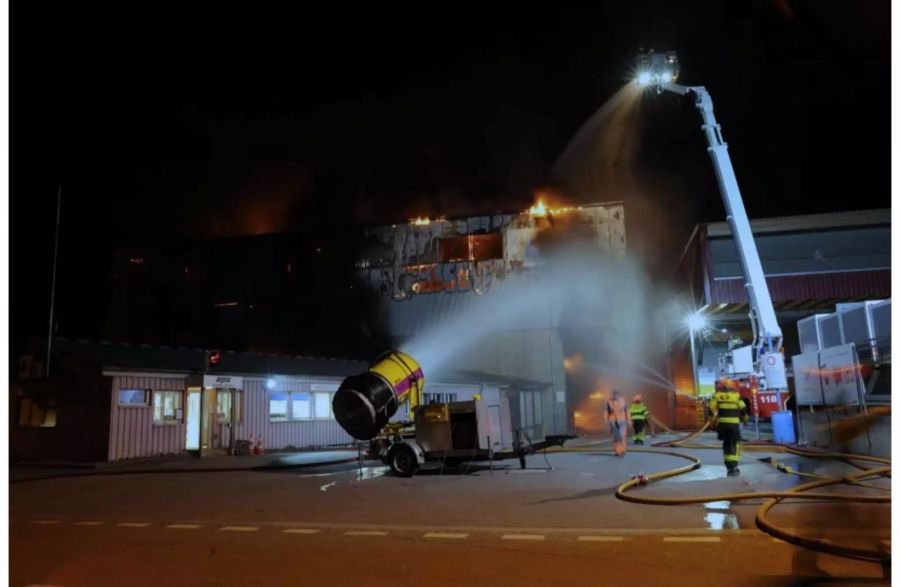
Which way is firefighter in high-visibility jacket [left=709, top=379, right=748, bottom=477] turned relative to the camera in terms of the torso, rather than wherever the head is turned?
away from the camera

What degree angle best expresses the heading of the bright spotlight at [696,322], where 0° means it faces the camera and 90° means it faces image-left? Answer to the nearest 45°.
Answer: approximately 0°

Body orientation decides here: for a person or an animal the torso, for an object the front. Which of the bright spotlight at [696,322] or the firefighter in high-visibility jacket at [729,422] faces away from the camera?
the firefighter in high-visibility jacket

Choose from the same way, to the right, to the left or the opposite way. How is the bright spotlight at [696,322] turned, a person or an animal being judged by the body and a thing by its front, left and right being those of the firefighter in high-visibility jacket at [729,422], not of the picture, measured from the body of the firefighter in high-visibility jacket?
the opposite way

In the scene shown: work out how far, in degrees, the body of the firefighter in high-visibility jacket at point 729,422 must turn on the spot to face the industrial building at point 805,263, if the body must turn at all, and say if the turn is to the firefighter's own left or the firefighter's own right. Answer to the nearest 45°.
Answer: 0° — they already face it

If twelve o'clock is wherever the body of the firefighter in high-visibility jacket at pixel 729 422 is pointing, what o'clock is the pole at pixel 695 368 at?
The pole is roughly at 12 o'clock from the firefighter in high-visibility jacket.
